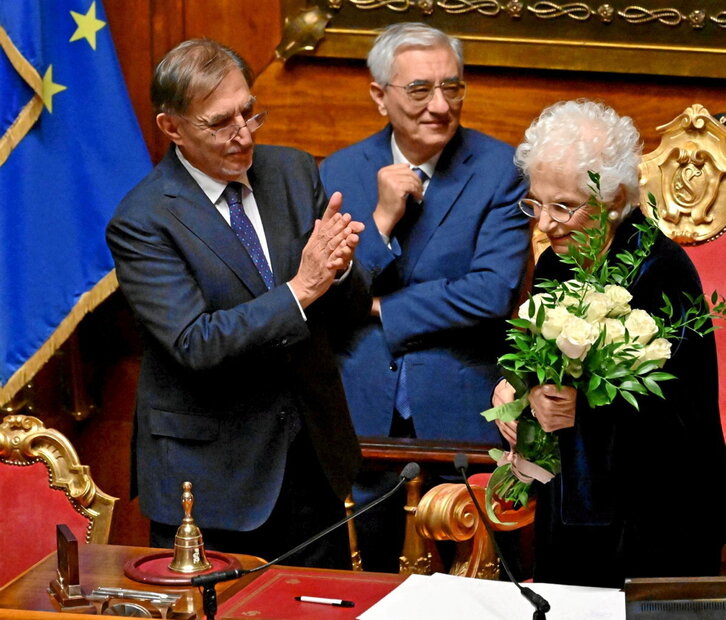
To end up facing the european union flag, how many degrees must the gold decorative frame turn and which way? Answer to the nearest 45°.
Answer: approximately 90° to its right

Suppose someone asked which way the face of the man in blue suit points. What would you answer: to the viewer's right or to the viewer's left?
to the viewer's right

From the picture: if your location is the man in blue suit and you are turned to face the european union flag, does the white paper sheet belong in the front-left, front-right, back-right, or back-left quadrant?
back-left

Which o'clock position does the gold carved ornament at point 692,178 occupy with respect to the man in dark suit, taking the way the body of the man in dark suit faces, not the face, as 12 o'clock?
The gold carved ornament is roughly at 10 o'clock from the man in dark suit.

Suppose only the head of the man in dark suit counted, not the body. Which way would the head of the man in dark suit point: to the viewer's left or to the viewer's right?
to the viewer's right

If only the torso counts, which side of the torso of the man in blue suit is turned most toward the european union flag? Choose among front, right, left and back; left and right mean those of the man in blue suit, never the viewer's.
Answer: right

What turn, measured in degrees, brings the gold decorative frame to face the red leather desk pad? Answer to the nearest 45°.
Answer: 0° — it already faces it

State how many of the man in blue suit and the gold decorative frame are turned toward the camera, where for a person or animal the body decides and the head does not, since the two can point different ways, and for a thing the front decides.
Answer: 2

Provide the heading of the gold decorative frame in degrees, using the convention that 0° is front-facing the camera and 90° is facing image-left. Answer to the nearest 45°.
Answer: approximately 0°

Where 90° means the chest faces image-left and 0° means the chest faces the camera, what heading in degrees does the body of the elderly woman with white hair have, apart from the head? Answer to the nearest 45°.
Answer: approximately 45°
